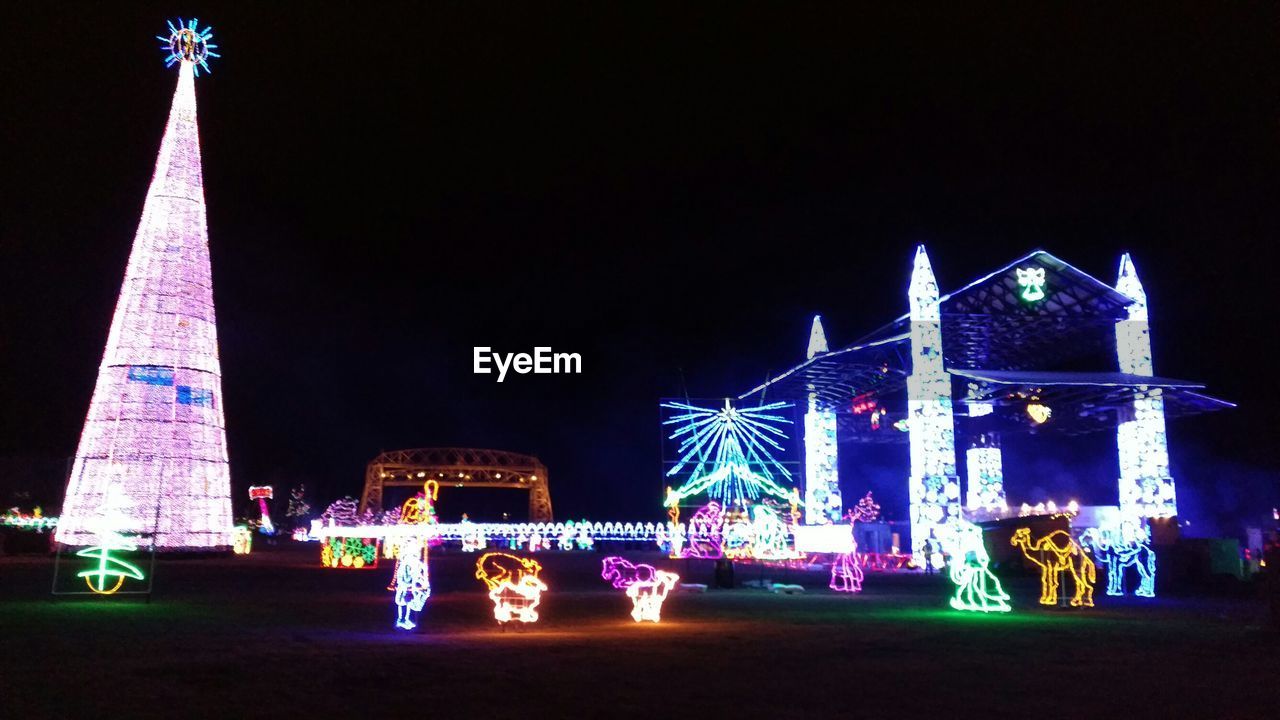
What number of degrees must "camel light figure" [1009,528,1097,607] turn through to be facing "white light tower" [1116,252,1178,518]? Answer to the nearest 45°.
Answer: approximately 90° to its right

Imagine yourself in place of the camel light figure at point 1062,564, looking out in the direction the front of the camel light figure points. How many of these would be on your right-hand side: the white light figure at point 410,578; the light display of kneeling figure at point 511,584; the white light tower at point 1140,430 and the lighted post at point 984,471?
2

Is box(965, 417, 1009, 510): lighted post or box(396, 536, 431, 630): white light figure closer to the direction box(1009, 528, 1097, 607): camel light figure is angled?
the white light figure

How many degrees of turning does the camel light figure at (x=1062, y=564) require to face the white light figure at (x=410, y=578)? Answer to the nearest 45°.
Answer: approximately 45° to its left

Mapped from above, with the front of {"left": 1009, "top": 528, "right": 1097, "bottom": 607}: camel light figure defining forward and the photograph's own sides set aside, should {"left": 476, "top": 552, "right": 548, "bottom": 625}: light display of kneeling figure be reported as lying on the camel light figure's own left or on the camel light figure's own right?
on the camel light figure's own left

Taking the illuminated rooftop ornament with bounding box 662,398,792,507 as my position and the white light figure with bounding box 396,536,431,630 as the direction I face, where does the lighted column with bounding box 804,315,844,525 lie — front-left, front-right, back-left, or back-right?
back-left

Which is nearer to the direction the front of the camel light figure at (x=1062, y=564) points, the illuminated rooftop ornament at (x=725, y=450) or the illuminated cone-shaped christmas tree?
the illuminated cone-shaped christmas tree

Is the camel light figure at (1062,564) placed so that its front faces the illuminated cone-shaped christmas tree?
yes

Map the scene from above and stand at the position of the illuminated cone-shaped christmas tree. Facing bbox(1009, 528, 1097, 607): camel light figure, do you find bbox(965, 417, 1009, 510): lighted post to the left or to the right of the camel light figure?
left

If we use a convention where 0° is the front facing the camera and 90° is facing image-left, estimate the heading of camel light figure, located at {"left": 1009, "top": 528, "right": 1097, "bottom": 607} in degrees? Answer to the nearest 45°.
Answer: approximately 90°

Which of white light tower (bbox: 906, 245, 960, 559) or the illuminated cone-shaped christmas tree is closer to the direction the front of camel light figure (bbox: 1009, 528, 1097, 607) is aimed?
the illuminated cone-shaped christmas tree
